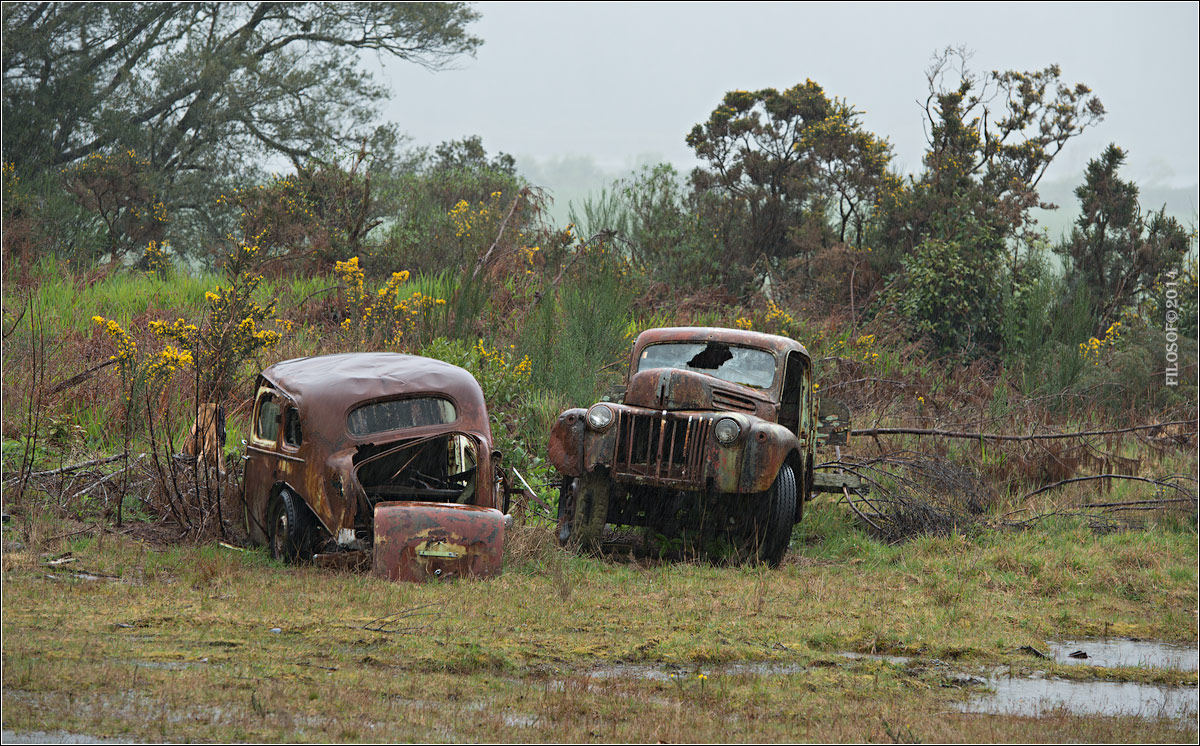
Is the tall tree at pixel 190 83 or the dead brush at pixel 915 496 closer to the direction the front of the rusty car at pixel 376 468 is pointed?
the tall tree

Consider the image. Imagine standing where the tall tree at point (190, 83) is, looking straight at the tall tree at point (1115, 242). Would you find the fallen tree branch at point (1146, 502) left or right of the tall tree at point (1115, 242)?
right

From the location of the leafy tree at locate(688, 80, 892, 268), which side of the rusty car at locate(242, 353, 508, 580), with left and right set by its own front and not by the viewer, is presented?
right

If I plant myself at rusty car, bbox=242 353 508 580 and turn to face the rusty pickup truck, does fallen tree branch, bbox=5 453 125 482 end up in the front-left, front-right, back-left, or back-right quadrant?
back-left

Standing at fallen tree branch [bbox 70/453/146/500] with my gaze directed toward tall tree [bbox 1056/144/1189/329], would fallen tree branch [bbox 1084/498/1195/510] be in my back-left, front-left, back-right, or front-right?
front-right

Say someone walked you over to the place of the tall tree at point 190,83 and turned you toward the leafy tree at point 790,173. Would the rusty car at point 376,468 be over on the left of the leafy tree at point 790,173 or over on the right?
right

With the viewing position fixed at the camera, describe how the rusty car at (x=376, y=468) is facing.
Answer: facing away from the viewer and to the left of the viewer

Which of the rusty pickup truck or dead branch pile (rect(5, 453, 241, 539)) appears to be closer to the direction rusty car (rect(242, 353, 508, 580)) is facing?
the dead branch pile

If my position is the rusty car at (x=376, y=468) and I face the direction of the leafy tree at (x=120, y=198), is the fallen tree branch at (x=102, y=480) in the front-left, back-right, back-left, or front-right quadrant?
front-left

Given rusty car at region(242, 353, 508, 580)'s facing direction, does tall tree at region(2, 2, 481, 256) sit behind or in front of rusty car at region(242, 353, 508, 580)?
in front

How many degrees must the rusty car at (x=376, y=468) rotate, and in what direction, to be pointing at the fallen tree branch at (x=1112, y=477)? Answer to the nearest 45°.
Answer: approximately 135° to its right
